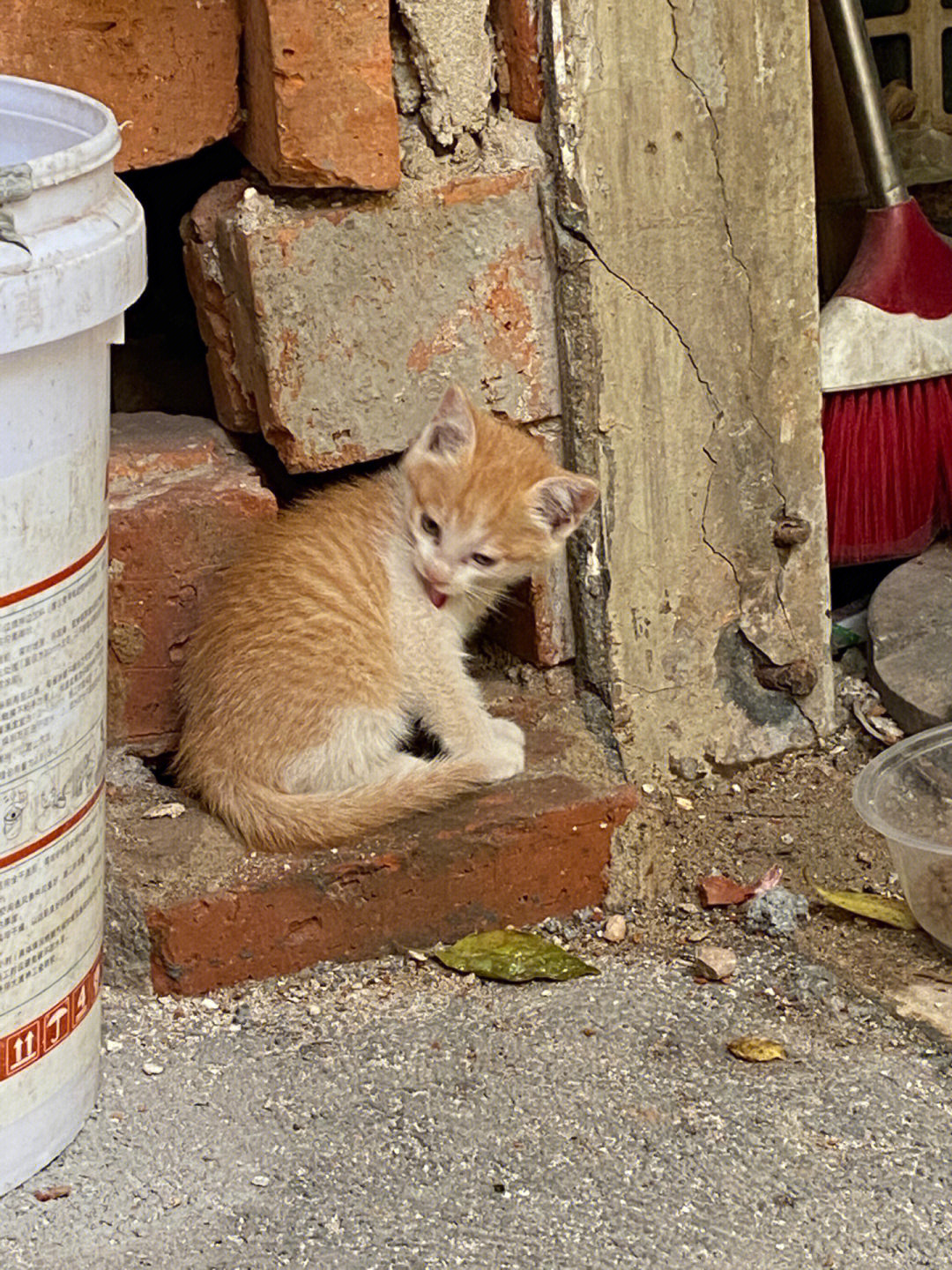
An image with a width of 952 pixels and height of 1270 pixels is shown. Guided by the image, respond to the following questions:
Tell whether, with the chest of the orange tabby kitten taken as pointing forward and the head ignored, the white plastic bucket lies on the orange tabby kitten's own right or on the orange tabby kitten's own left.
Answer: on the orange tabby kitten's own right

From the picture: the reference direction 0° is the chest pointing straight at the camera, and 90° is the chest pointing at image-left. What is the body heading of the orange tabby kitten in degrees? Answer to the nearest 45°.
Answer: approximately 270°
